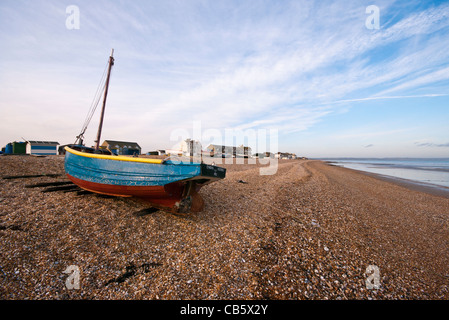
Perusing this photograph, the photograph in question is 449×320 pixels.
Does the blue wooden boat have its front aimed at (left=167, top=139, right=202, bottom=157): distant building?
no

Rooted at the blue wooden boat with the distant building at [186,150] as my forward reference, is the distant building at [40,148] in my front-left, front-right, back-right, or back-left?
front-left
